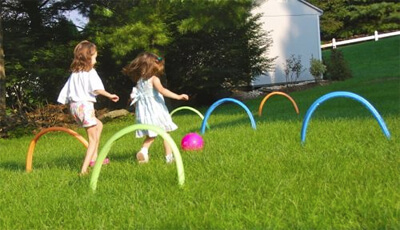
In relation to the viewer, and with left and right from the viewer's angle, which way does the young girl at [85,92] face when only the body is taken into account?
facing away from the viewer and to the right of the viewer

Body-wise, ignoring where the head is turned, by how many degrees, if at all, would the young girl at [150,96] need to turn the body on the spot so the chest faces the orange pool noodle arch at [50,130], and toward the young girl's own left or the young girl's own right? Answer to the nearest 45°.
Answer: approximately 135° to the young girl's own left

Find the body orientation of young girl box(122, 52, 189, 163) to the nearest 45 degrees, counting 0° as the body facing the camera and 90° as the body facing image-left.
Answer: approximately 225°

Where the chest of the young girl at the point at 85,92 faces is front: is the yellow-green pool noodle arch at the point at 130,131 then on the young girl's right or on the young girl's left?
on the young girl's right

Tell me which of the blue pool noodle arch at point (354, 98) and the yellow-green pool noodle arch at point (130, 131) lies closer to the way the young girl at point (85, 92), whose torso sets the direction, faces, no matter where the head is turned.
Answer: the blue pool noodle arch

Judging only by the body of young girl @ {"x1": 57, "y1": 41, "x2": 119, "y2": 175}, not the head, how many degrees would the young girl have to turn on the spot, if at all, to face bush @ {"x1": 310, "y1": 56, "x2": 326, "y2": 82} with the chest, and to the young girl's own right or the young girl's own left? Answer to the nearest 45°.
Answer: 0° — they already face it

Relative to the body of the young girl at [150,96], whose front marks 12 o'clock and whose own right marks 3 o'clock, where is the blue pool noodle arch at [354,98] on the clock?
The blue pool noodle arch is roughly at 2 o'clock from the young girl.
